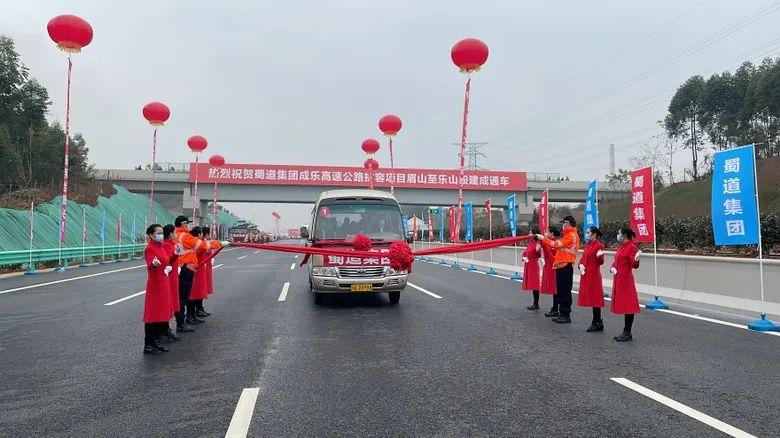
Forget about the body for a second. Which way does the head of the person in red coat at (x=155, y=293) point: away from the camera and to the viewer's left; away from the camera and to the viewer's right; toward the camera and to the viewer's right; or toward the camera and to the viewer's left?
toward the camera and to the viewer's right

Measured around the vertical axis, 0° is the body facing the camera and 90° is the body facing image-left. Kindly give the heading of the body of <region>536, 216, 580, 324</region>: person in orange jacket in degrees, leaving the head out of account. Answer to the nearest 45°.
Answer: approximately 90°

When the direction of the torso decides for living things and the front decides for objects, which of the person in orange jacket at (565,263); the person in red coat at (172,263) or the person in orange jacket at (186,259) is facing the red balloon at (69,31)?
the person in orange jacket at (565,263)

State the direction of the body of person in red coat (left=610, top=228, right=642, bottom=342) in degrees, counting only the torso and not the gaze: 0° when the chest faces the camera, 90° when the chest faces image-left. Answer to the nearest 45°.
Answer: approximately 90°

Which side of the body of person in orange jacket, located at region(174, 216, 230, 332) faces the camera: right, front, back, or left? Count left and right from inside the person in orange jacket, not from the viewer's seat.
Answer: right

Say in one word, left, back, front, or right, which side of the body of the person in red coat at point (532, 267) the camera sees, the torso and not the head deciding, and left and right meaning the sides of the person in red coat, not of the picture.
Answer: left

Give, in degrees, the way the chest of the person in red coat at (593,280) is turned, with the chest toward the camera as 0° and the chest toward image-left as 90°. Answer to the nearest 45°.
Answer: approximately 90°

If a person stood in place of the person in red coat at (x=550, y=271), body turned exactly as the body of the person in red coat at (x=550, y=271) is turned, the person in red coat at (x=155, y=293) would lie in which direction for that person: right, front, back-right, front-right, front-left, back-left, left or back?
front-left

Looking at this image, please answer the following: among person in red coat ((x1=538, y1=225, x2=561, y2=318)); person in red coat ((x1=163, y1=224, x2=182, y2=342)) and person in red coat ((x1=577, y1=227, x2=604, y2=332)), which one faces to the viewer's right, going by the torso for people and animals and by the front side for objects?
person in red coat ((x1=163, y1=224, x2=182, y2=342))

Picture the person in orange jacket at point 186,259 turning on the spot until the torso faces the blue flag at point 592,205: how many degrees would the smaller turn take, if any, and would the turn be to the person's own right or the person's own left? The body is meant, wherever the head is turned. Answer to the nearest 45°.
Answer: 0° — they already face it

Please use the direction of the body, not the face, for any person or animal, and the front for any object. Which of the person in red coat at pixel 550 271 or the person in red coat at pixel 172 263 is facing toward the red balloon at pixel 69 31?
the person in red coat at pixel 550 271
